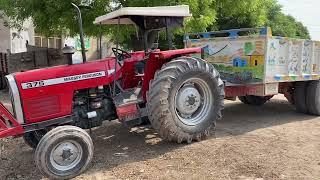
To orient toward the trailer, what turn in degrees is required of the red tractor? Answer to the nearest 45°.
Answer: approximately 180°
